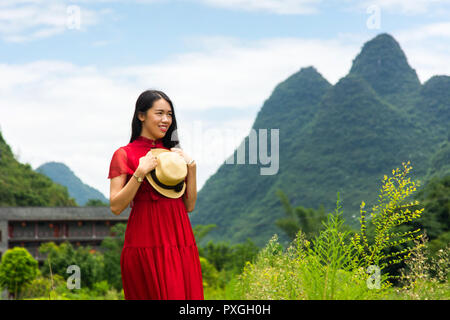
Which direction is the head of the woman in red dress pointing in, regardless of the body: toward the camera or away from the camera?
toward the camera

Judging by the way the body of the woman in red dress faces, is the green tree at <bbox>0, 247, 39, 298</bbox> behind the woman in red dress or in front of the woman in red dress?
behind
